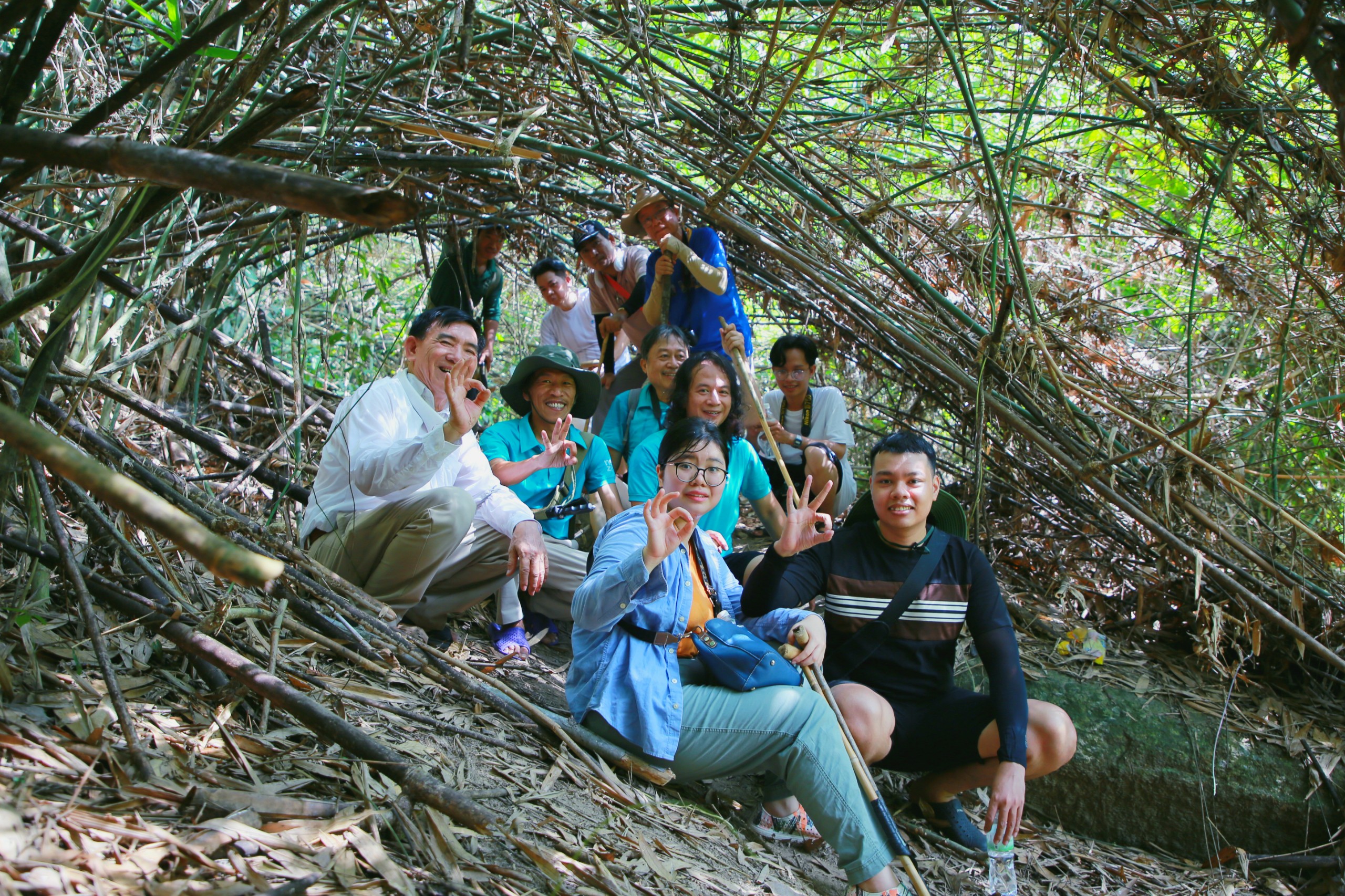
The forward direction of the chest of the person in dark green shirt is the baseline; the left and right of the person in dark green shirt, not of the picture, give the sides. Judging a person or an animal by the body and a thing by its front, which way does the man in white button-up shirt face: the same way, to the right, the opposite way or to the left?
the same way

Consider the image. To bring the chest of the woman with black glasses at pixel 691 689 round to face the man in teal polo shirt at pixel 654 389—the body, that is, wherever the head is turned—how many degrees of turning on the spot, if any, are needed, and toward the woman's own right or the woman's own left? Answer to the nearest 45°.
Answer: approximately 135° to the woman's own left

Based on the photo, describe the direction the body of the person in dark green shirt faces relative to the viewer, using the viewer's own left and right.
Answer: facing the viewer and to the right of the viewer

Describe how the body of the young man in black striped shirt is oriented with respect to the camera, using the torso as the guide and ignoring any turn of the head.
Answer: toward the camera

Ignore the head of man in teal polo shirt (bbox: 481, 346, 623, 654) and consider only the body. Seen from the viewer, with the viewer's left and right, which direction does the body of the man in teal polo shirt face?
facing the viewer

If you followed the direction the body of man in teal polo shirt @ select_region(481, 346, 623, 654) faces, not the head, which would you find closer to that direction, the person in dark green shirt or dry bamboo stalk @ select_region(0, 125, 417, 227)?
the dry bamboo stalk

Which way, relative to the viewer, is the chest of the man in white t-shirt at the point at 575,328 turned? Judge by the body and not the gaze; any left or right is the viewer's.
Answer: facing the viewer and to the left of the viewer

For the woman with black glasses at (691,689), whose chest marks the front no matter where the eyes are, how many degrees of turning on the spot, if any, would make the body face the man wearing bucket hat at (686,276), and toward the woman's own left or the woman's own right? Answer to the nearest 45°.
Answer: approximately 135° to the woman's own left

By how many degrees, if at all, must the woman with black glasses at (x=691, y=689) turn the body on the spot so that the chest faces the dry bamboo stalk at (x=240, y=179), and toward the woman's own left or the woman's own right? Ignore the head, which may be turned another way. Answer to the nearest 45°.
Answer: approximately 45° to the woman's own right

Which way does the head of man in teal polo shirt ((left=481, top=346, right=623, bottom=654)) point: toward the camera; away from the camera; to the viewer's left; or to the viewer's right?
toward the camera

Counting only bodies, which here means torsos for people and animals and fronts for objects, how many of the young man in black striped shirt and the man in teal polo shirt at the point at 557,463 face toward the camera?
2
